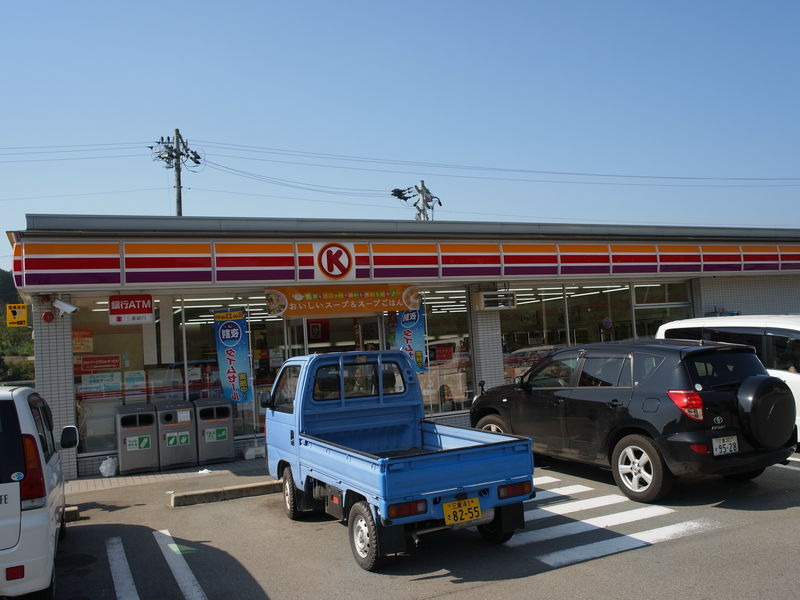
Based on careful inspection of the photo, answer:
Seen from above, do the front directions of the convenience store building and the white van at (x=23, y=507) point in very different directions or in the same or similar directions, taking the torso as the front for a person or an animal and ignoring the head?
very different directions

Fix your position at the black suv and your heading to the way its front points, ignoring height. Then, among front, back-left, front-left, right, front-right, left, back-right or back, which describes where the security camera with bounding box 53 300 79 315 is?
front-left

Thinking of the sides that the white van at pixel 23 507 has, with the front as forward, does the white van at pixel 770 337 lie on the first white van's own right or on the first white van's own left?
on the first white van's own right

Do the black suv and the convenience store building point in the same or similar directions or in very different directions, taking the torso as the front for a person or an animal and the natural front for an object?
very different directions

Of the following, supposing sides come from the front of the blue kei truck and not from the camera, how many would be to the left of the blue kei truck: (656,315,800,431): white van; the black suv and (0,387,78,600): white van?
1

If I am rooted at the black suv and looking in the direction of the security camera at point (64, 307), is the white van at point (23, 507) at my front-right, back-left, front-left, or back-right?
front-left

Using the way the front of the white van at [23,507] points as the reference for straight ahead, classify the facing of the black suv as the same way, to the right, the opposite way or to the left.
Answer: the same way

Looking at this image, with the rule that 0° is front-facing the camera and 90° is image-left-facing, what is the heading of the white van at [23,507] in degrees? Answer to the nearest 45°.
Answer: approximately 180°

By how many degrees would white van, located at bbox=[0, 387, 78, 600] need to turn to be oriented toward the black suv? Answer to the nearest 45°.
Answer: approximately 90° to its right

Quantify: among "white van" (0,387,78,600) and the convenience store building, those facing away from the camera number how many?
1

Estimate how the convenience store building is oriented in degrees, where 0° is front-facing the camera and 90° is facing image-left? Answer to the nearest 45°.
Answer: approximately 315°

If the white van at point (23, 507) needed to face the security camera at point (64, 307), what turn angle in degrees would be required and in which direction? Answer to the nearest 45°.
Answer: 0° — it already faces it

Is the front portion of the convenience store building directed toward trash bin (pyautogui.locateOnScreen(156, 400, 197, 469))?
no

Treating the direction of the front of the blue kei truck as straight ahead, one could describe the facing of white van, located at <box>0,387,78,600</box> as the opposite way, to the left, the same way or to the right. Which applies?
the same way

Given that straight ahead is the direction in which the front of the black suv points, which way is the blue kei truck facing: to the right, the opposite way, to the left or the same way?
the same way

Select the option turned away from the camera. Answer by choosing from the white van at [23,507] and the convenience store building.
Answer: the white van
